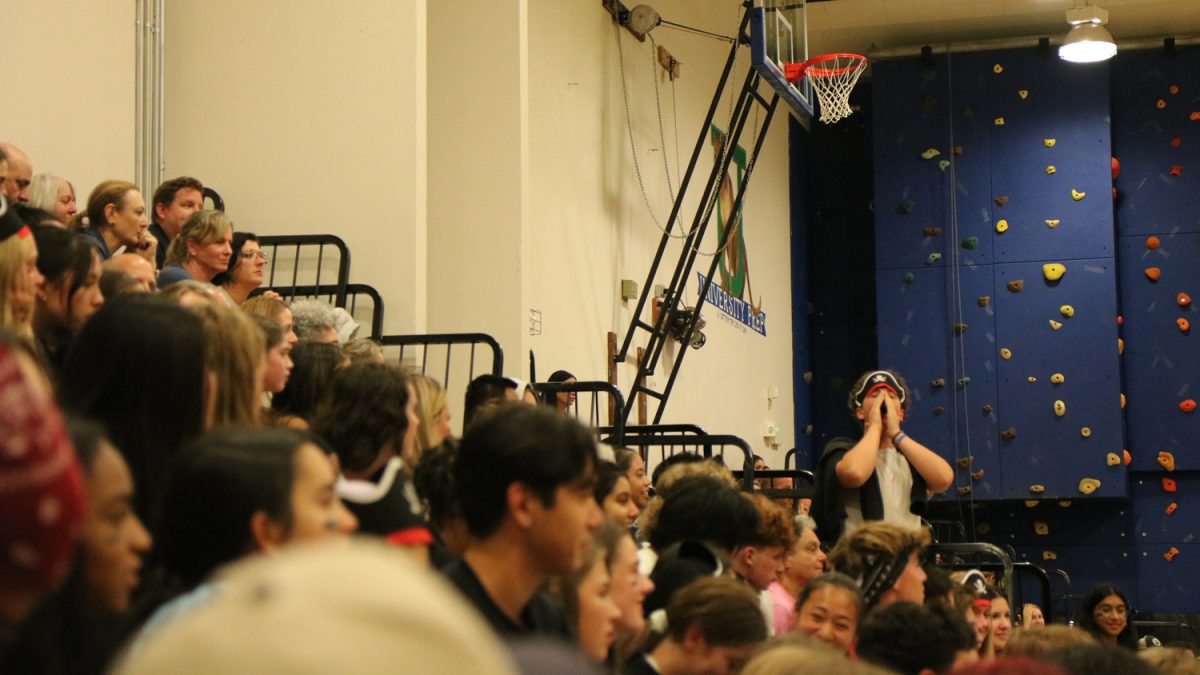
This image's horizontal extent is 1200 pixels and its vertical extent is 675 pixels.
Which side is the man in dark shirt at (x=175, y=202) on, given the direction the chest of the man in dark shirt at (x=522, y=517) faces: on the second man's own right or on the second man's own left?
on the second man's own left

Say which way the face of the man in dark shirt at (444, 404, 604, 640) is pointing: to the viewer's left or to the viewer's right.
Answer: to the viewer's right

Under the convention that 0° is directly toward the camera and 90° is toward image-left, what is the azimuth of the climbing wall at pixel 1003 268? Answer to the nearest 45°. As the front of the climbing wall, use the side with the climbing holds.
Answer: approximately 0°

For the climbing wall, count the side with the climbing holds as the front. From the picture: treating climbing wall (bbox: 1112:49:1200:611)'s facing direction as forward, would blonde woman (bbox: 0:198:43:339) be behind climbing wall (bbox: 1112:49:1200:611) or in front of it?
in front

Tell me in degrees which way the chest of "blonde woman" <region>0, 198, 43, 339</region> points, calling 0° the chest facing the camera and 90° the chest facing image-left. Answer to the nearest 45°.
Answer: approximately 270°

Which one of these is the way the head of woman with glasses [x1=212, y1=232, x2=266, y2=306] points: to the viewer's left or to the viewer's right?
to the viewer's right

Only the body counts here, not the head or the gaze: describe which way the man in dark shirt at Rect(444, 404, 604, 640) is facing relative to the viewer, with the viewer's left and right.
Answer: facing to the right of the viewer

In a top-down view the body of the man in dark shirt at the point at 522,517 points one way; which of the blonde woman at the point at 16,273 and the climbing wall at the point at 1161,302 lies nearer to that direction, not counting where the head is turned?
the climbing wall

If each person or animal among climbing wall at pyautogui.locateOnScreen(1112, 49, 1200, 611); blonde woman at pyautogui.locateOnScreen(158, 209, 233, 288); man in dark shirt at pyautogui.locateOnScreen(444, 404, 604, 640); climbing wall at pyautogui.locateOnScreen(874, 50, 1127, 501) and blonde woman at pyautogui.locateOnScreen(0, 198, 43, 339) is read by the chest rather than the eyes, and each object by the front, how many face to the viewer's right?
3

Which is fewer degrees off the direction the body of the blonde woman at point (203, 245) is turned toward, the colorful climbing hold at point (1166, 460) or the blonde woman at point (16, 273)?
the colorful climbing hold

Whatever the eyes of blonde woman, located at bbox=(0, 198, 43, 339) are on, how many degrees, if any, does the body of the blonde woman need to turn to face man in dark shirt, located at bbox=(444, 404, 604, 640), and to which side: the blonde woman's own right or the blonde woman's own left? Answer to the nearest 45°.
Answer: approximately 45° to the blonde woman's own right

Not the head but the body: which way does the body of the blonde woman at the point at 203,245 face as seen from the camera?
to the viewer's right

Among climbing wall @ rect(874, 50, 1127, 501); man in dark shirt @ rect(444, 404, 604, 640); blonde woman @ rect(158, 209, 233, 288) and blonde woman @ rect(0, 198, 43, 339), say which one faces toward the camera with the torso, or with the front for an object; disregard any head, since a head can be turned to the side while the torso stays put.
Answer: the climbing wall
